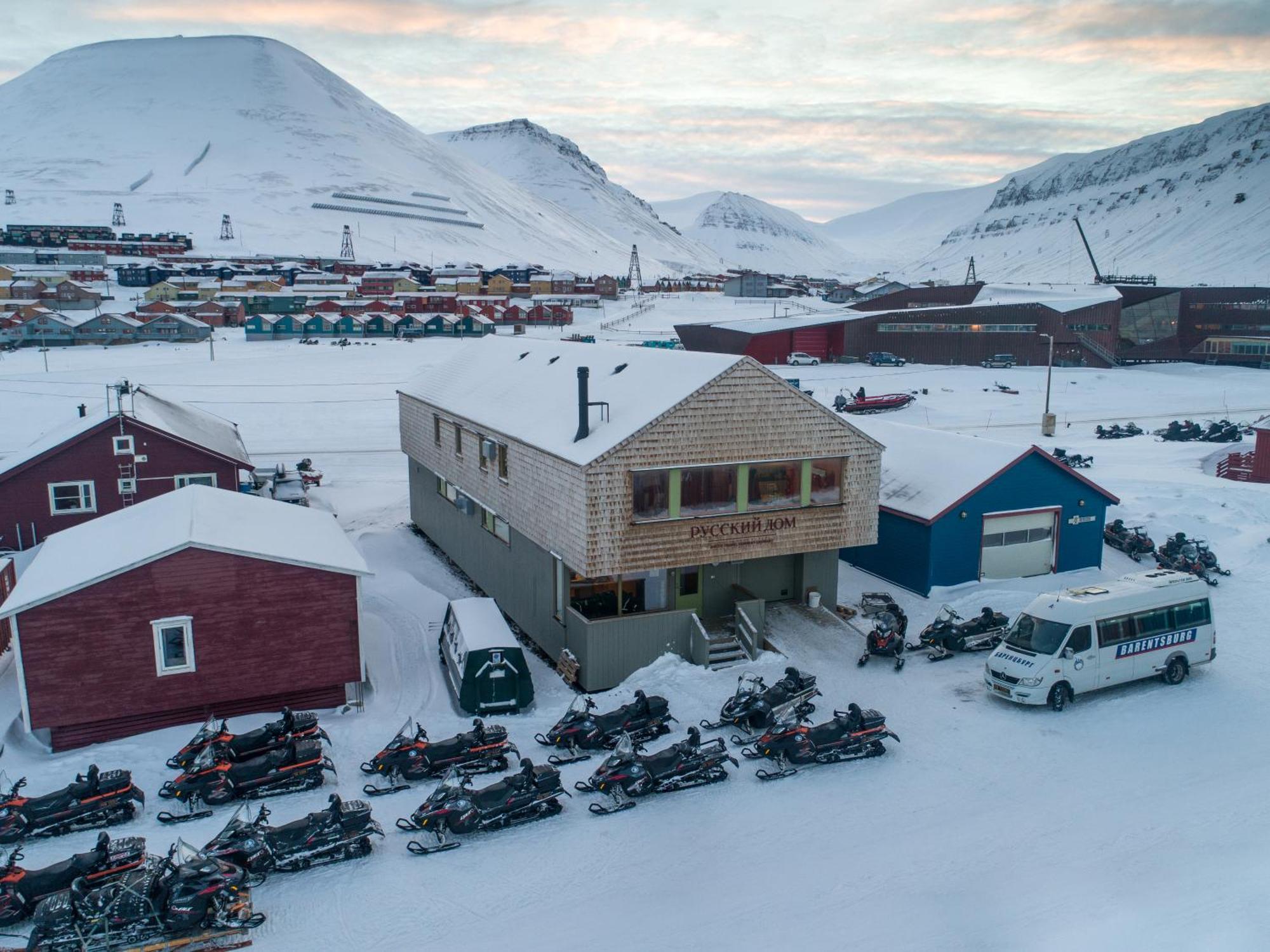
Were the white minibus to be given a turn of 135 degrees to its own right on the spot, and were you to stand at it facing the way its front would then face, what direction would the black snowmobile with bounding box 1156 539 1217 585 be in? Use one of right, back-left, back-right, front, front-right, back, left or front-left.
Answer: front

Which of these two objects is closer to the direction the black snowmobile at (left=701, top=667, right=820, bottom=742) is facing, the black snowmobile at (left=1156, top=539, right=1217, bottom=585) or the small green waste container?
the small green waste container

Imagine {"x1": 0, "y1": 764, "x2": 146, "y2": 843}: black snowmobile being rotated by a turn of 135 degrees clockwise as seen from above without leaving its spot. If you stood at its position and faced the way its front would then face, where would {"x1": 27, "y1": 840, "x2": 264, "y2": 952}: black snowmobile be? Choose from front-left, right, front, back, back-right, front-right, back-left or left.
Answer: back-right

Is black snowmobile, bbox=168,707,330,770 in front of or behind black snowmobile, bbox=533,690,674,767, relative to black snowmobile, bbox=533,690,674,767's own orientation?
in front

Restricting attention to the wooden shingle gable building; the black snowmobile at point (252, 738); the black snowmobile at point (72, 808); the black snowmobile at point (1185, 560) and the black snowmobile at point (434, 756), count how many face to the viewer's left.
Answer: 3

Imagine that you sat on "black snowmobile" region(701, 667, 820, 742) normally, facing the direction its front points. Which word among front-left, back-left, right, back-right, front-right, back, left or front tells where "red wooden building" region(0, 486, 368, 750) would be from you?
front-right

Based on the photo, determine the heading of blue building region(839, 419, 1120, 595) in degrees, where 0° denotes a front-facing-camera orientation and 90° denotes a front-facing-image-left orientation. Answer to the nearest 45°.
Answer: approximately 315°

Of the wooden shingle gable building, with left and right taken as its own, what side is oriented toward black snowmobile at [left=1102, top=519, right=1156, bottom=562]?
left

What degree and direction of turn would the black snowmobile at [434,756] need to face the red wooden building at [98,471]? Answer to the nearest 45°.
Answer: approximately 45° to its right

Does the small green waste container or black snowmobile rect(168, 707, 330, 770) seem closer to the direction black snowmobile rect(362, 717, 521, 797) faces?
the black snowmobile

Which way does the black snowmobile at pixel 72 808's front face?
to the viewer's left

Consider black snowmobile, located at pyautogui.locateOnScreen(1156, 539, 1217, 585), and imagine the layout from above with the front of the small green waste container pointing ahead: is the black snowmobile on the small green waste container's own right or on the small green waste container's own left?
on the small green waste container's own left

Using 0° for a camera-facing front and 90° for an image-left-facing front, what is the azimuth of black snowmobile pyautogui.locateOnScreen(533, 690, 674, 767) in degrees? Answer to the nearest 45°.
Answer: approximately 45°
